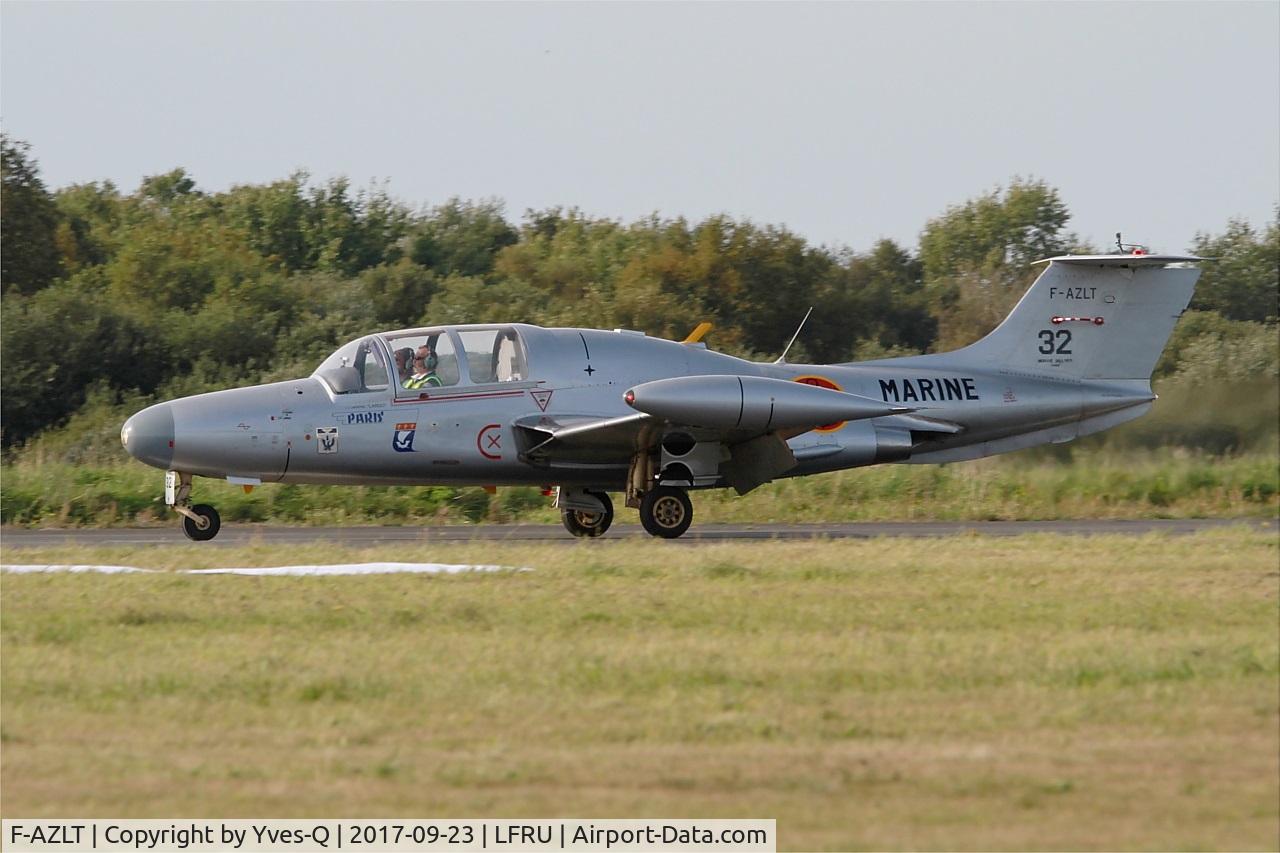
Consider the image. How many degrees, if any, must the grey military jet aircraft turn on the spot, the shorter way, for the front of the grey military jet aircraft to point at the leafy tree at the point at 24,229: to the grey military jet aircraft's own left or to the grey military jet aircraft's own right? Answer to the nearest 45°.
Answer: approximately 45° to the grey military jet aircraft's own right

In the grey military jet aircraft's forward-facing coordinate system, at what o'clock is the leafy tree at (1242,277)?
The leafy tree is roughly at 4 o'clock from the grey military jet aircraft.

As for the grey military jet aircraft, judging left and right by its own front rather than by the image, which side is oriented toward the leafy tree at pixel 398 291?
right

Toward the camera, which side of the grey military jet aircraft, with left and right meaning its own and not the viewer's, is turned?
left
